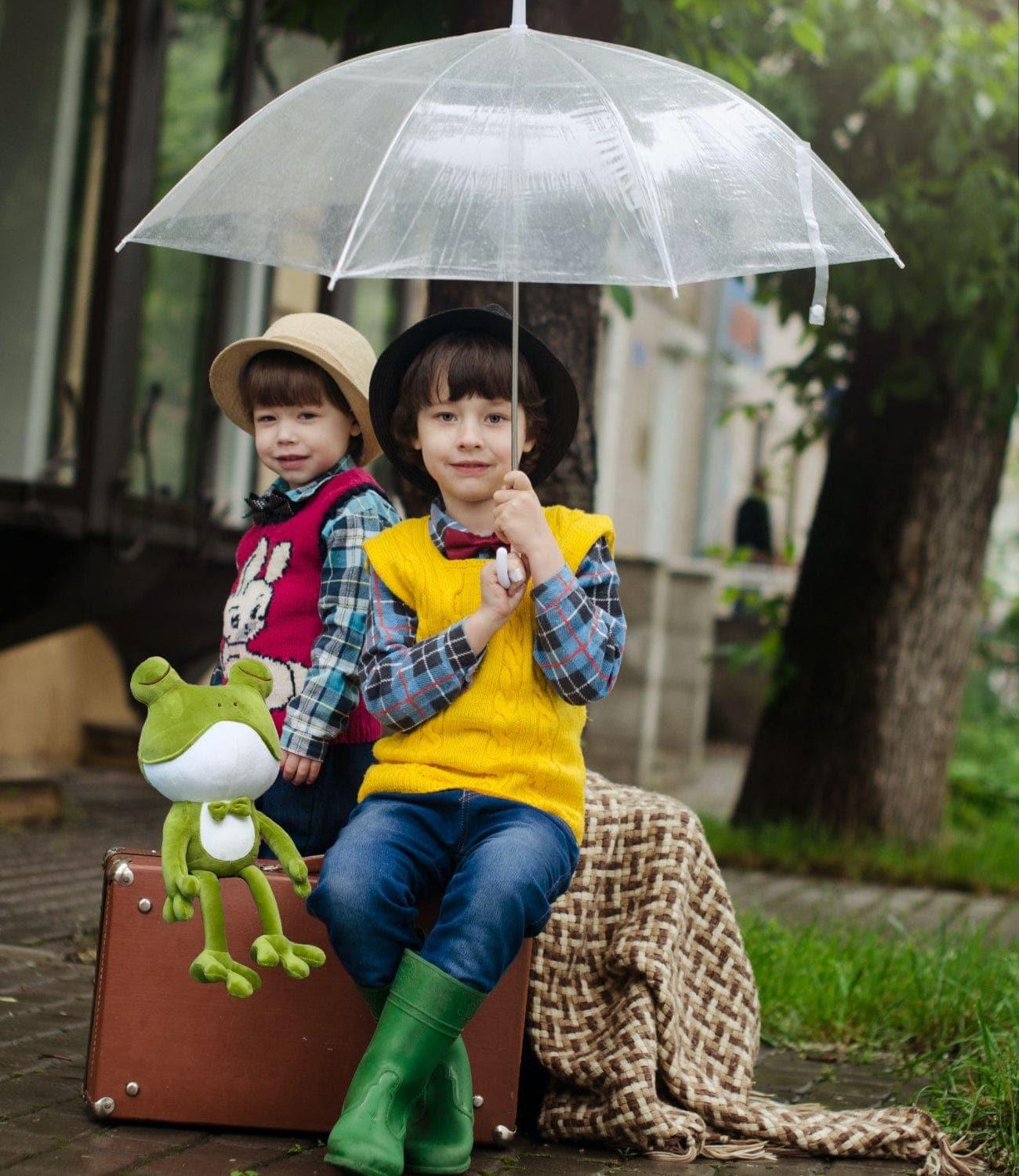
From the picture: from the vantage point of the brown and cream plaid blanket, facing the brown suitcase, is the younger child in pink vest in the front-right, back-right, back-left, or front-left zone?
front-right

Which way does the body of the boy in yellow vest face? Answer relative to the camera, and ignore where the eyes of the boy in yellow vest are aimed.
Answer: toward the camera

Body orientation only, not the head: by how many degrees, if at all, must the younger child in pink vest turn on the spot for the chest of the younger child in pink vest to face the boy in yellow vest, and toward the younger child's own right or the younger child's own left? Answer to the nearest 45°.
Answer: approximately 90° to the younger child's own left

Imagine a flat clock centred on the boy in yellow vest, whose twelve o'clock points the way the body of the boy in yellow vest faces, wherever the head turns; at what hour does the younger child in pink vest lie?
The younger child in pink vest is roughly at 5 o'clock from the boy in yellow vest.

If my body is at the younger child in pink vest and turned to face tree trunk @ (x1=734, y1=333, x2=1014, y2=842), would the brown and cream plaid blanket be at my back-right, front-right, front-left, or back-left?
front-right

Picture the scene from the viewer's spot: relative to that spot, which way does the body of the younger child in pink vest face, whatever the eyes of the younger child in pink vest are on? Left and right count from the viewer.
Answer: facing the viewer and to the left of the viewer

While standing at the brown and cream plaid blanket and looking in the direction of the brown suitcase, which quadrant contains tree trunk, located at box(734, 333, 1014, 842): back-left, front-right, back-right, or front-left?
back-right

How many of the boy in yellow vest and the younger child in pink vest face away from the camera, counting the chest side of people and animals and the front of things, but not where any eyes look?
0
